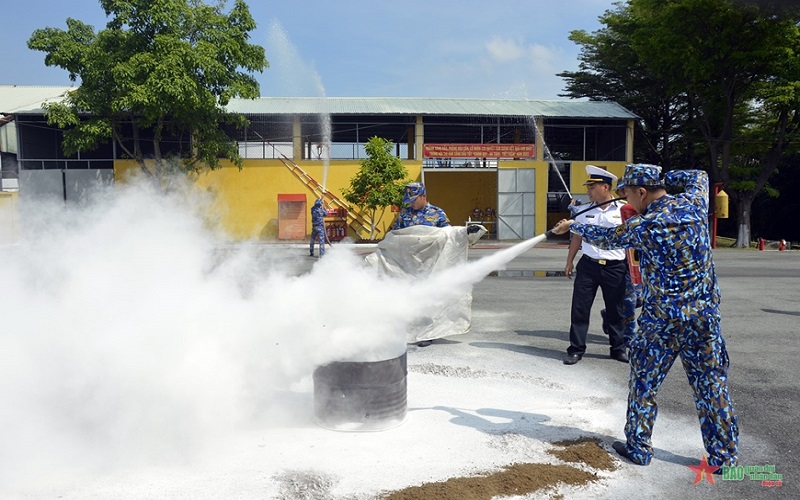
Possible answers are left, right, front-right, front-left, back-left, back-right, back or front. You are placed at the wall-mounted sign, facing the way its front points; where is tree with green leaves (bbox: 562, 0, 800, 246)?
left

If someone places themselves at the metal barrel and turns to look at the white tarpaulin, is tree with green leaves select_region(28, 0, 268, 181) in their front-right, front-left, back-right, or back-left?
front-left

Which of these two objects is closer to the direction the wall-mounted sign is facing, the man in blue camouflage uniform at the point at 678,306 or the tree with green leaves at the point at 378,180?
the man in blue camouflage uniform

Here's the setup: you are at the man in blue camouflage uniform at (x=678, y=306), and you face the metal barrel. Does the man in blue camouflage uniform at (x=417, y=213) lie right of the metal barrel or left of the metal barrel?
right

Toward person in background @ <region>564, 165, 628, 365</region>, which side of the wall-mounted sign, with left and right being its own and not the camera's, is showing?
front

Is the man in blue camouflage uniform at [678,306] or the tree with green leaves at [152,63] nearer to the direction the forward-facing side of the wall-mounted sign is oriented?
the man in blue camouflage uniform

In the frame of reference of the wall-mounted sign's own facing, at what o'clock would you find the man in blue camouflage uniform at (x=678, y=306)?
The man in blue camouflage uniform is roughly at 12 o'clock from the wall-mounted sign.

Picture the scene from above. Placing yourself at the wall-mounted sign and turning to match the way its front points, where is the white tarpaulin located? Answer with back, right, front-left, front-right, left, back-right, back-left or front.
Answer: front

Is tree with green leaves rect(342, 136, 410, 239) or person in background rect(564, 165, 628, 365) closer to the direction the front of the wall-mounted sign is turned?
the person in background

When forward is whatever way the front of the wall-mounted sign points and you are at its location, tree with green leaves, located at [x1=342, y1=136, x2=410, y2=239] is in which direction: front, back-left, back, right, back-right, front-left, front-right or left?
front-right

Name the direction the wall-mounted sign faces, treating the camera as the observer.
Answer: facing the viewer

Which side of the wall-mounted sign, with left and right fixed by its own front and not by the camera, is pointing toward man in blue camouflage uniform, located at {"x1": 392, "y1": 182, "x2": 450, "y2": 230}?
front

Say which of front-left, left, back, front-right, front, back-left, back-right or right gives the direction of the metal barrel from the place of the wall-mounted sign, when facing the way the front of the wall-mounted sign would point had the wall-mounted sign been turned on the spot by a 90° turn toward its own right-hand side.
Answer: left

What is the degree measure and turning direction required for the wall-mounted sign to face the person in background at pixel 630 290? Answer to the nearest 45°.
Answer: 0° — it already faces them

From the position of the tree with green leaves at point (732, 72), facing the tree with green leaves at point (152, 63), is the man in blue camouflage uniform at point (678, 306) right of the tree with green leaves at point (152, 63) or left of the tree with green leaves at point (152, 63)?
left

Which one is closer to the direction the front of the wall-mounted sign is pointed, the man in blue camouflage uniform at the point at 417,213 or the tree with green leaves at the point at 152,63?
the man in blue camouflage uniform
